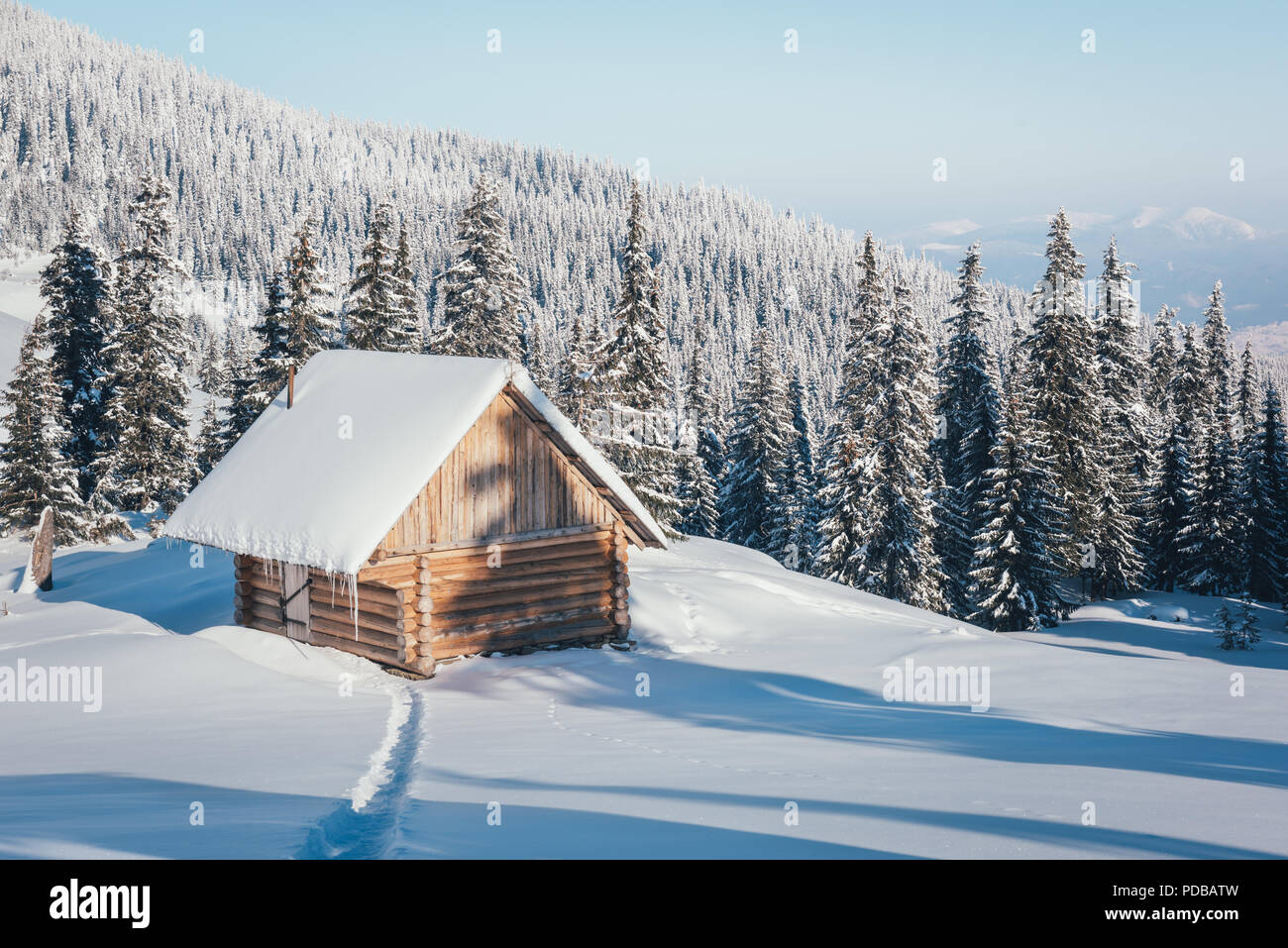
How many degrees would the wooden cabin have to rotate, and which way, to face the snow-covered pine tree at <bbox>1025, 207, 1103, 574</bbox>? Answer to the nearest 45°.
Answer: approximately 180°

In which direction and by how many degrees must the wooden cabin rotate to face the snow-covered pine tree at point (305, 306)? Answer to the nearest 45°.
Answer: approximately 135° to its right

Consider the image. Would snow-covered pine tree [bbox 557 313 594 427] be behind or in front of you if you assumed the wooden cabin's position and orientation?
behind

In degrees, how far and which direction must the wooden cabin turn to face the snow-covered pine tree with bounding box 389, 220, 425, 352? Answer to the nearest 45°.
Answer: approximately 135° to its right

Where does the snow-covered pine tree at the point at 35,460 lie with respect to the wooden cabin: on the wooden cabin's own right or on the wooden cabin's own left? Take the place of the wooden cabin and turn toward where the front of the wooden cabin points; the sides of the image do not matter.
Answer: on the wooden cabin's own right

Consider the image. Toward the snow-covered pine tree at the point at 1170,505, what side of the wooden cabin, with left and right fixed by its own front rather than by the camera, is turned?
back

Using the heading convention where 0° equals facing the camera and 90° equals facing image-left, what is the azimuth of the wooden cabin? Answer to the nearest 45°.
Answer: approximately 45°

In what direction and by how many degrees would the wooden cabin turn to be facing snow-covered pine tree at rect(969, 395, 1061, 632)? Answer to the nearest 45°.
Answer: approximately 180°

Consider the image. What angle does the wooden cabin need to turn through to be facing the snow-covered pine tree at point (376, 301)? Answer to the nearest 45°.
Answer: approximately 135° to its right
